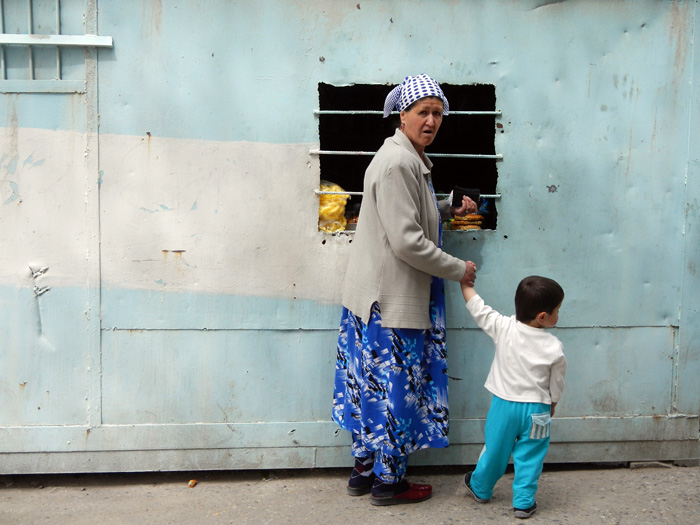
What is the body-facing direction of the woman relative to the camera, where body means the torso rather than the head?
to the viewer's right

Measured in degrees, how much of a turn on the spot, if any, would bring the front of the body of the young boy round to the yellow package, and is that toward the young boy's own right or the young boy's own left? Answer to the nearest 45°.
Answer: approximately 135° to the young boy's own left

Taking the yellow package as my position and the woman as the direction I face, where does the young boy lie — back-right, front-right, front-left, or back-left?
front-left

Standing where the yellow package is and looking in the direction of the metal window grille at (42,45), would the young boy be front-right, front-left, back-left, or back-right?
back-left

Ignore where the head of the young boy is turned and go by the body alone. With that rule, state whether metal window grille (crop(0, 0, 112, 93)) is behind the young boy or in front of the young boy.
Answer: behind

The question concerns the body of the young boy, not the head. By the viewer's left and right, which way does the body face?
facing away from the viewer and to the right of the viewer

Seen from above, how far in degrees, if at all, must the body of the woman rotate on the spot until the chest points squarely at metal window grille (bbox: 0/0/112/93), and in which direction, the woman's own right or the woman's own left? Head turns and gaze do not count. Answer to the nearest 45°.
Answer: approximately 180°

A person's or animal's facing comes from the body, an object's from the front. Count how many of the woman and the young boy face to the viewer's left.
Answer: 0
